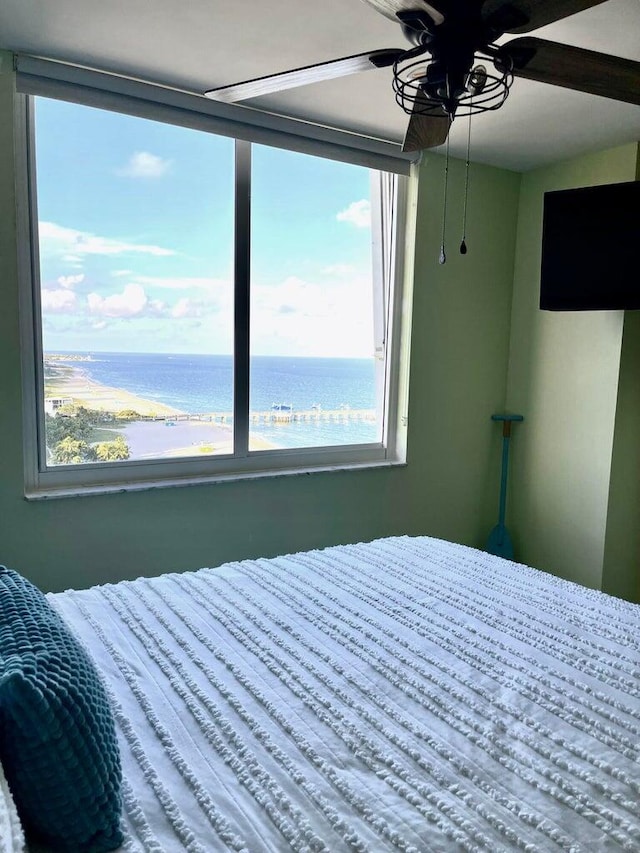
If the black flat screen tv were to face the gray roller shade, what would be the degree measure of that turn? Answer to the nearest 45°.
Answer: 0° — it already faces it

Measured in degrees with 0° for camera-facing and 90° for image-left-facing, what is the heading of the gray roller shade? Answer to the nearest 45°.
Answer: approximately 315°

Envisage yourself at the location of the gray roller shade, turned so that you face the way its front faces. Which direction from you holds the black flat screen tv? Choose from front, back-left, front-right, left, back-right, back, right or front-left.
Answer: front-left

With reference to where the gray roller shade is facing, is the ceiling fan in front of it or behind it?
in front

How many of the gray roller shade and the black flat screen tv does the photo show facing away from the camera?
0

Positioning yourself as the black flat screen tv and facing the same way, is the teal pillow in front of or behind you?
in front
